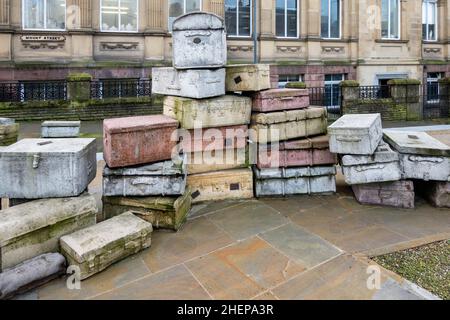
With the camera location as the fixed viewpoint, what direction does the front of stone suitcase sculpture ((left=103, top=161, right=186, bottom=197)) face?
facing the viewer

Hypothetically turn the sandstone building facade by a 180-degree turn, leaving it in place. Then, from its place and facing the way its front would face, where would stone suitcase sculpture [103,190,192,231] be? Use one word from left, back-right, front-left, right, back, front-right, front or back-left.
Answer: back

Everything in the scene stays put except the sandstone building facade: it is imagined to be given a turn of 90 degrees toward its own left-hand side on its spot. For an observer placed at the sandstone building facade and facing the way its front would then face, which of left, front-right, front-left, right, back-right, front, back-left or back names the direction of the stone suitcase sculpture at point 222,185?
right

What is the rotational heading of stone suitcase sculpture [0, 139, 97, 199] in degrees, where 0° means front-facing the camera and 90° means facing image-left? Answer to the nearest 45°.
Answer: approximately 0°

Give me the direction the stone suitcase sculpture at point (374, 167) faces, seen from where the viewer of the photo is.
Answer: facing the viewer

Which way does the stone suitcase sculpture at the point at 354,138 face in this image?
toward the camera

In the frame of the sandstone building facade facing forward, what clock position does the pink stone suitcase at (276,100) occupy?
The pink stone suitcase is roughly at 12 o'clock from the sandstone building facade.

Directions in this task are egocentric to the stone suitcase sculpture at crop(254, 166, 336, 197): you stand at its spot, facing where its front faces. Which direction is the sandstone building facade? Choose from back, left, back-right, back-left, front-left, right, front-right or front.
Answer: back

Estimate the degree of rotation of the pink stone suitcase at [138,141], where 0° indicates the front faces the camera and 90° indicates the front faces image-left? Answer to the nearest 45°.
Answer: approximately 0°

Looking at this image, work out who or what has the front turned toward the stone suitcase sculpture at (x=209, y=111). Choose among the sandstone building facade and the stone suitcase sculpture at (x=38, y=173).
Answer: the sandstone building facade

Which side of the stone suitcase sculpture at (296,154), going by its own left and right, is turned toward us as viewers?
front
